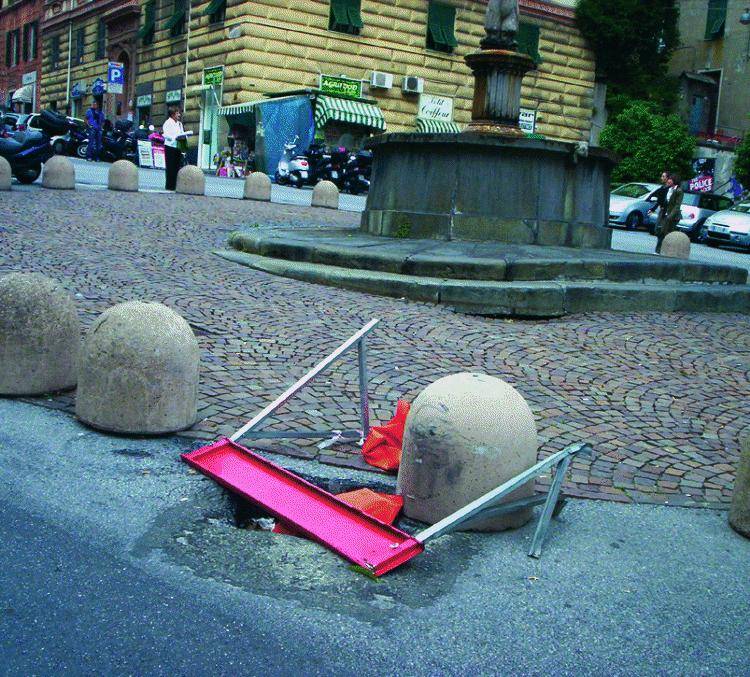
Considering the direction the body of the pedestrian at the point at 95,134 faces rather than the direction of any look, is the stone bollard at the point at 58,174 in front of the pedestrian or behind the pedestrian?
in front

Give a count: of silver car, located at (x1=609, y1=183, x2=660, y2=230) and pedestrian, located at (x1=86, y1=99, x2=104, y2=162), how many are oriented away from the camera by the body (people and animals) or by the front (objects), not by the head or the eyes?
0

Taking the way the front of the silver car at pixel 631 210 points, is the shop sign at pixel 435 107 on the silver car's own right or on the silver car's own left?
on the silver car's own right

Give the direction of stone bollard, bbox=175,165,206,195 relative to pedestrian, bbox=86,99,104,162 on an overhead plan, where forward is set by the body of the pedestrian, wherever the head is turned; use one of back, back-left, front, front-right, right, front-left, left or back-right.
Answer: front

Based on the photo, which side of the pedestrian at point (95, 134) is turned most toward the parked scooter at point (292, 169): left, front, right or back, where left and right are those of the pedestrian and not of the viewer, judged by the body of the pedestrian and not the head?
left

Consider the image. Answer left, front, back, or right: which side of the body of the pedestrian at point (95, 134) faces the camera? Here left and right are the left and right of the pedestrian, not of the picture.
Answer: front

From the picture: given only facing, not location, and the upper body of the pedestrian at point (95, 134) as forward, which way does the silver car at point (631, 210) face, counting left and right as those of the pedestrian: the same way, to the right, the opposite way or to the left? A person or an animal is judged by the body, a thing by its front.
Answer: to the right

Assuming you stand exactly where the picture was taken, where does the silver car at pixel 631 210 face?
facing the viewer and to the left of the viewer

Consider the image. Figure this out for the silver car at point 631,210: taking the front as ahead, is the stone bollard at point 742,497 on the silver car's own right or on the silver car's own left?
on the silver car's own left
